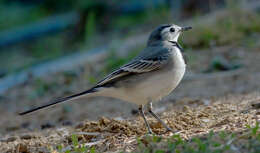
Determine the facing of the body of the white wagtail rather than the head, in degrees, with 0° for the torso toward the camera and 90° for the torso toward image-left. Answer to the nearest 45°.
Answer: approximately 270°
